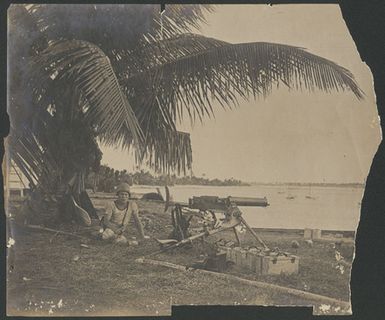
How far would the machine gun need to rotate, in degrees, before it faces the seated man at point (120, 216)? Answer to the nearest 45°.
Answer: approximately 180°

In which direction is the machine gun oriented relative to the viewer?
to the viewer's right
